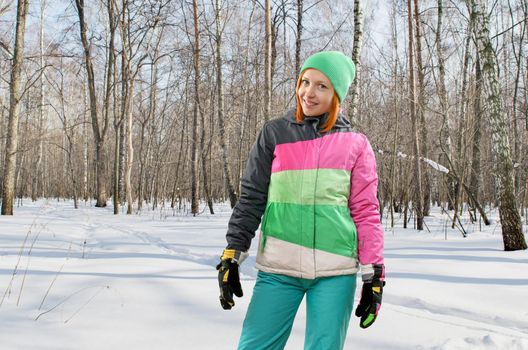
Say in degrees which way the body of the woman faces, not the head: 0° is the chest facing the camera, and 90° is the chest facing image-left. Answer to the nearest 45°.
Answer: approximately 0°

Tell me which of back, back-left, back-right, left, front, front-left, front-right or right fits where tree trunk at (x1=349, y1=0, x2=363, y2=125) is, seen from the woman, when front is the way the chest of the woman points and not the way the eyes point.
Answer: back

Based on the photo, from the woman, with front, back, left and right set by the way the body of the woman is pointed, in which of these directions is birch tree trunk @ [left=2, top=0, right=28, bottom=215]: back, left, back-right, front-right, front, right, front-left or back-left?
back-right

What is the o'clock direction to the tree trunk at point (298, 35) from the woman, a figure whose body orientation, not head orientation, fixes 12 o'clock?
The tree trunk is roughly at 6 o'clock from the woman.

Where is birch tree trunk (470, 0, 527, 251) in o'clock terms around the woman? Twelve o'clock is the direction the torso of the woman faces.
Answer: The birch tree trunk is roughly at 7 o'clock from the woman.

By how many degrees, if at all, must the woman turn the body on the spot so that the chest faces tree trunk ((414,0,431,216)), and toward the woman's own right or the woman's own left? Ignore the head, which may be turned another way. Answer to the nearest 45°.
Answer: approximately 180°

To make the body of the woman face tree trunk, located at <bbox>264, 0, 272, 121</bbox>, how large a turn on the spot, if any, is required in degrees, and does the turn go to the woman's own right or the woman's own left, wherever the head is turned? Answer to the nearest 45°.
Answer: approximately 180°
